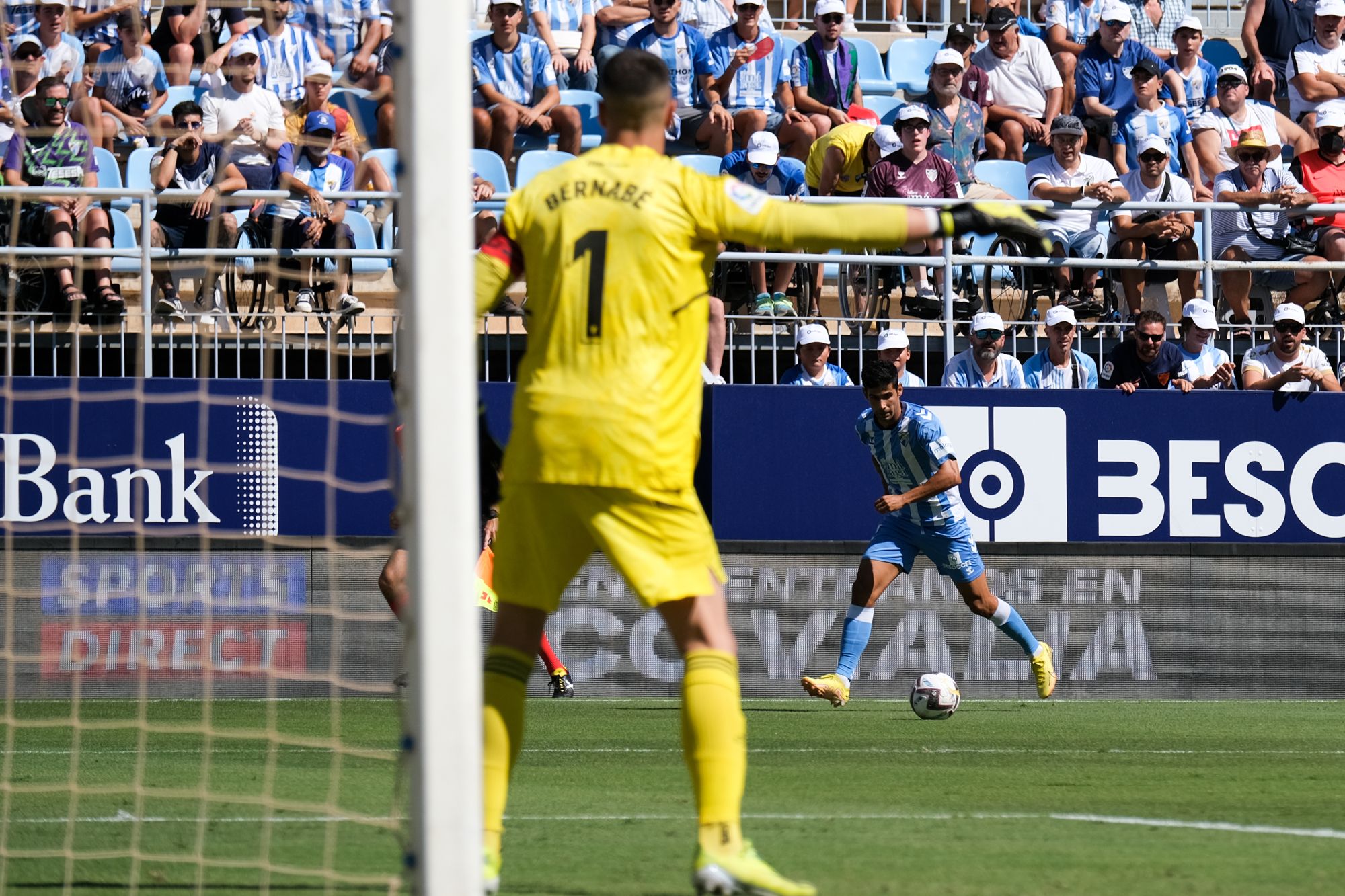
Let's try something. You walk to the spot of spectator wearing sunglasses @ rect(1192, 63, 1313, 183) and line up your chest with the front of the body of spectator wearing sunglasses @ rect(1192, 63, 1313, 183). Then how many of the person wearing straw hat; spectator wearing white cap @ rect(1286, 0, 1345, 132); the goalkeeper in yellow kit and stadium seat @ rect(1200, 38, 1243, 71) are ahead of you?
2

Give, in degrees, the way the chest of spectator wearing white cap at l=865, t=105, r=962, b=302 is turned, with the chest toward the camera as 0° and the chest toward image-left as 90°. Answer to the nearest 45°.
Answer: approximately 0°

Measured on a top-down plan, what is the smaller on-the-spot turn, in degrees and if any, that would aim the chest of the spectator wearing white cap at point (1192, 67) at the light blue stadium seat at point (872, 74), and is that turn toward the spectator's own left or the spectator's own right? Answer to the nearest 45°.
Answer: approximately 90° to the spectator's own right

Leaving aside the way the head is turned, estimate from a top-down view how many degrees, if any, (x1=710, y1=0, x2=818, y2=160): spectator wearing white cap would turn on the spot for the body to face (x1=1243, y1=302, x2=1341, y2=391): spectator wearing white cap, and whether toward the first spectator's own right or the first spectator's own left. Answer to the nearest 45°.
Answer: approximately 90° to the first spectator's own left
